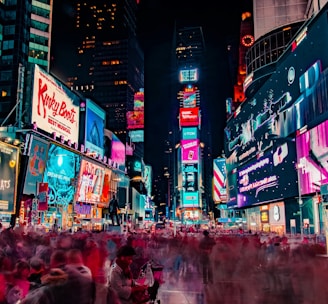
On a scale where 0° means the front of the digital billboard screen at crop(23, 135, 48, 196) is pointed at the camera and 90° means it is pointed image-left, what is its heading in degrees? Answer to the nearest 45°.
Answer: approximately 315°

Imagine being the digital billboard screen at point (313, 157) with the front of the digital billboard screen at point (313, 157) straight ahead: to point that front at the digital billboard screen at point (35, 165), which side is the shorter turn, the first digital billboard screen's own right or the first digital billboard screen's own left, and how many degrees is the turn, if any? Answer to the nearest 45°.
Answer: approximately 45° to the first digital billboard screen's own right

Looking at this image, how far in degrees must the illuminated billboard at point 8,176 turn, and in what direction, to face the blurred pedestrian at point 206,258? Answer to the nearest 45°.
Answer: approximately 45° to its right

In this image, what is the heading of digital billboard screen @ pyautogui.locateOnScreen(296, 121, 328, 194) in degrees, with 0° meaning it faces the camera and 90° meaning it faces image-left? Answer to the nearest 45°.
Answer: approximately 45°

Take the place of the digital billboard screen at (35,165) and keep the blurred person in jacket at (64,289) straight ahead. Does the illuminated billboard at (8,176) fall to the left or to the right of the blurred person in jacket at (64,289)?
right

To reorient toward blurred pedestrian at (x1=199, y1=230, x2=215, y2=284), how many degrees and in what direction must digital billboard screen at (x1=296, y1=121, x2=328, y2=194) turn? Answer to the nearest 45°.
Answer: approximately 45° to its left

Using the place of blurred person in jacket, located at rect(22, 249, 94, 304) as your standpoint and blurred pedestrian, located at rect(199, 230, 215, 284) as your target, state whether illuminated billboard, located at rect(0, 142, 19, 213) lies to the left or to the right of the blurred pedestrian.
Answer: left

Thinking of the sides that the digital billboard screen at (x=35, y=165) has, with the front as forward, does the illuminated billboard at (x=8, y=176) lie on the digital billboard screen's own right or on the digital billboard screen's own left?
on the digital billboard screen's own right

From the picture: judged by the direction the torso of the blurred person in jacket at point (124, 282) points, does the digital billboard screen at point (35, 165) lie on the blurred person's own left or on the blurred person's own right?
on the blurred person's own left

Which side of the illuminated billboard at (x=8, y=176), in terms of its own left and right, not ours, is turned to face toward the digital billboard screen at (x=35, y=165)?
left
